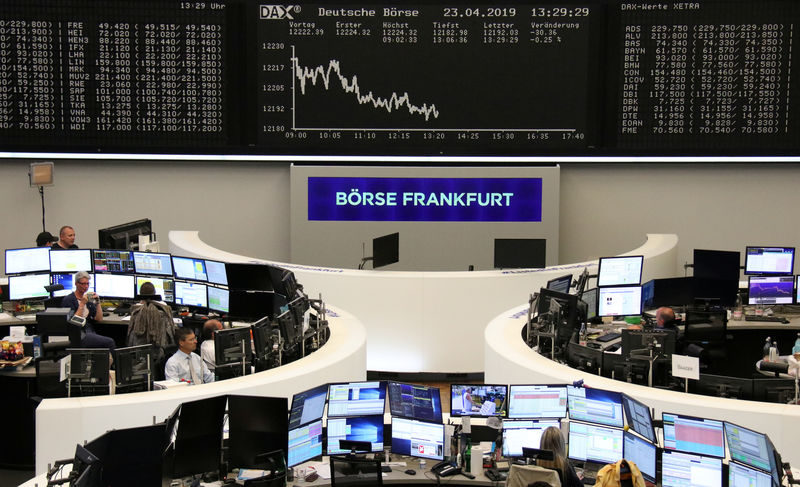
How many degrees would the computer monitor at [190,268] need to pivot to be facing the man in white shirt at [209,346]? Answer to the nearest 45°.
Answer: approximately 45° to its left

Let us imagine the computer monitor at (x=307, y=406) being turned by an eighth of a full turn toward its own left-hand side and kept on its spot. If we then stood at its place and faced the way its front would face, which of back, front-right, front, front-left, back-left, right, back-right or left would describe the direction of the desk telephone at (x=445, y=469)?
front

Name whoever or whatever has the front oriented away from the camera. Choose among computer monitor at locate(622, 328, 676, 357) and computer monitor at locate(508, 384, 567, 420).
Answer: computer monitor at locate(622, 328, 676, 357)

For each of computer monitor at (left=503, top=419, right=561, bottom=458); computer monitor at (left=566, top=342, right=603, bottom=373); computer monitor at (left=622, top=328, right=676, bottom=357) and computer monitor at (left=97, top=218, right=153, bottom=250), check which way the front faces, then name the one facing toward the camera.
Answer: computer monitor at (left=503, top=419, right=561, bottom=458)

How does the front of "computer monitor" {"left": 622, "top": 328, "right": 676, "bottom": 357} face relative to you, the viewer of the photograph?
facing away from the viewer

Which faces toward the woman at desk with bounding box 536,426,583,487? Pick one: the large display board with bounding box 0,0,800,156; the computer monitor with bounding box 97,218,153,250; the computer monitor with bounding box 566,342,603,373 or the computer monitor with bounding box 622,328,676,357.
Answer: the large display board

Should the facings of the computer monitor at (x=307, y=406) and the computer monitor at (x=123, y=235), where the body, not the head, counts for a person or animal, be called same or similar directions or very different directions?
very different directions

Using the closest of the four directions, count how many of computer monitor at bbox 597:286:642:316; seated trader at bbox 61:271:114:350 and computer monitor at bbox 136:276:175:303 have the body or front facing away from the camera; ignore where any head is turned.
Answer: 0

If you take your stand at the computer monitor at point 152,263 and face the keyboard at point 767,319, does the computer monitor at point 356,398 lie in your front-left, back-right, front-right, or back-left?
front-right

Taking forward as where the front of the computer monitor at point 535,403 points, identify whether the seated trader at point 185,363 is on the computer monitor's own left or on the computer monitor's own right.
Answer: on the computer monitor's own right

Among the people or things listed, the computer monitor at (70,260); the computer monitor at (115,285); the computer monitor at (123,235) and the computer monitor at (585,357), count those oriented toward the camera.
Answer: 2

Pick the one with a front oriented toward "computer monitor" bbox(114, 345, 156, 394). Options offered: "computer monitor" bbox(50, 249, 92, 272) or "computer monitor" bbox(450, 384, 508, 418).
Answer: "computer monitor" bbox(50, 249, 92, 272)

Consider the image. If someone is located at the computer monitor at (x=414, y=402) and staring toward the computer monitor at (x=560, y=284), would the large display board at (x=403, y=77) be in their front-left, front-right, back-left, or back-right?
front-left

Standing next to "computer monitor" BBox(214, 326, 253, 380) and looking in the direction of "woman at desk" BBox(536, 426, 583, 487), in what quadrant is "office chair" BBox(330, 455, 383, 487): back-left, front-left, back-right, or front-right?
front-right

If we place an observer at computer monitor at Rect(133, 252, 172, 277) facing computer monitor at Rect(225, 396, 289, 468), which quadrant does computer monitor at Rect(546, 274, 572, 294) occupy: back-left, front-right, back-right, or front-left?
front-left

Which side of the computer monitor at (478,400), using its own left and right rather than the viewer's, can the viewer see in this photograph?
front

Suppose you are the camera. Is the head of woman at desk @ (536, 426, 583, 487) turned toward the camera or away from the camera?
away from the camera

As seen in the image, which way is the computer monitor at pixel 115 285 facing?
toward the camera

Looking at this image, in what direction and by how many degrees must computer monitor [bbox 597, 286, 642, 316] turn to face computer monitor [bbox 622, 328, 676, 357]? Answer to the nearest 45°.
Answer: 0° — it already faces it

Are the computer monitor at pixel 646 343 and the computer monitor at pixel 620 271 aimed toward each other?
yes

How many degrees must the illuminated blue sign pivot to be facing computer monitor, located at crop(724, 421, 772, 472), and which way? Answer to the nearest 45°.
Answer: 0° — it already faces it
